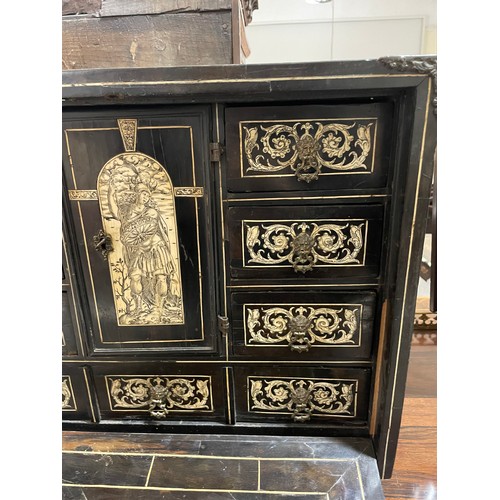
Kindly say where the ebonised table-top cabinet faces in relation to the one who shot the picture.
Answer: facing the viewer
